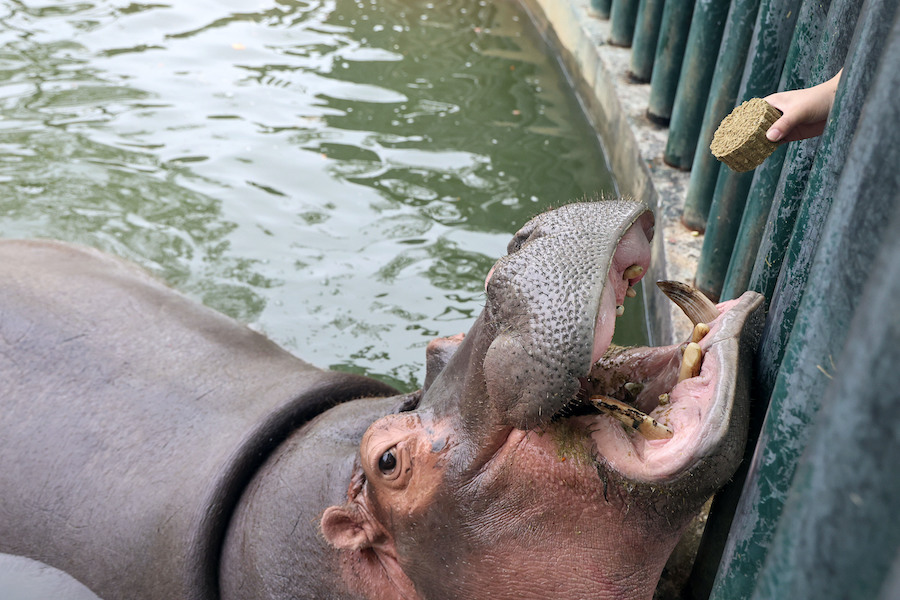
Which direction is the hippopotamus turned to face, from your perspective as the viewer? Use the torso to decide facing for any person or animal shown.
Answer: facing to the right of the viewer

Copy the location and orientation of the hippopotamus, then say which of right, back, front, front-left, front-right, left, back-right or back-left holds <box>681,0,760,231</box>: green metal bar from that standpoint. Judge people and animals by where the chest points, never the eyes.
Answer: front-left

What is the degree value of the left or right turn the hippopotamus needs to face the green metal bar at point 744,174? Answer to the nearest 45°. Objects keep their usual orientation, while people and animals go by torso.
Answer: approximately 45° to its left

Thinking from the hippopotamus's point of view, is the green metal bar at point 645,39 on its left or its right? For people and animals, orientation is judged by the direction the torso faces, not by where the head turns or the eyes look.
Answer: on its left

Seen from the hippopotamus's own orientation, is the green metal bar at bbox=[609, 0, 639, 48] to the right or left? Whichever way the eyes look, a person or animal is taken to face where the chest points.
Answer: on its left

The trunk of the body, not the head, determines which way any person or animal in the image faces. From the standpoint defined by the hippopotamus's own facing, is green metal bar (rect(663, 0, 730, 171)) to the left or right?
on its left

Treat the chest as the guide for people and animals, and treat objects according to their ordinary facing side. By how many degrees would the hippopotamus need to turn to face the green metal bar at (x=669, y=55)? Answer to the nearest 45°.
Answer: approximately 45° to its left

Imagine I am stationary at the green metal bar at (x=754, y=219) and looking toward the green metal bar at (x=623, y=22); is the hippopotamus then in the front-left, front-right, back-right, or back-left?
back-left

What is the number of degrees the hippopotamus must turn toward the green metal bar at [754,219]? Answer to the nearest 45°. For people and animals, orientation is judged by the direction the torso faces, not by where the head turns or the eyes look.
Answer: approximately 45° to its left
